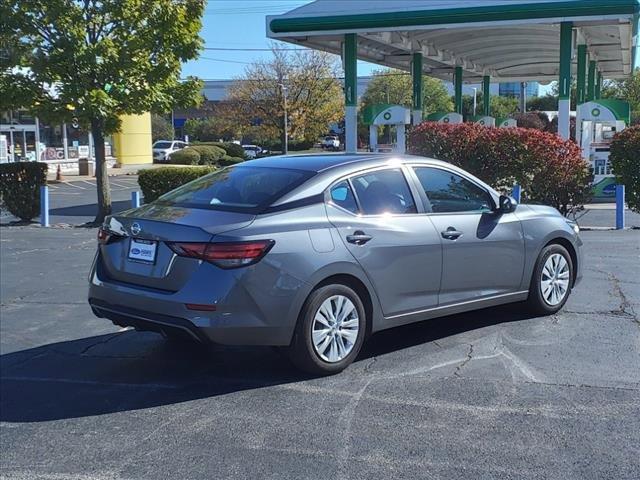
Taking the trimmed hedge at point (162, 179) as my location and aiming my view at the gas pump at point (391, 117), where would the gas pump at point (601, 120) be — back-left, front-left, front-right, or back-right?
front-right

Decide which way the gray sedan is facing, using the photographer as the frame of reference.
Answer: facing away from the viewer and to the right of the viewer

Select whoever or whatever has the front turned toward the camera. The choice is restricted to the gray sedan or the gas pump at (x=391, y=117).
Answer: the gas pump

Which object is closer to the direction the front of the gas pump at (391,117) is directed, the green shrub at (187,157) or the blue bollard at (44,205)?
the blue bollard

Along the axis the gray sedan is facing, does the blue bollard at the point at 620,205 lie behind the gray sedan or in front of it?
in front

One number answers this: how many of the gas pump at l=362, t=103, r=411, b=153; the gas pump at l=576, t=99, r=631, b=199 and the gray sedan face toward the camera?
2

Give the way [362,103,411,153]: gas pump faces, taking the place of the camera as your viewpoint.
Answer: facing the viewer

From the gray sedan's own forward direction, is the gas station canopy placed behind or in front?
in front

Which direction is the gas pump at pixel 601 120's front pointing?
toward the camera

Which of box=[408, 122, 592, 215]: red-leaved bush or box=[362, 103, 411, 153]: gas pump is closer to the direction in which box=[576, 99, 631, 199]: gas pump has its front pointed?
the red-leaved bush

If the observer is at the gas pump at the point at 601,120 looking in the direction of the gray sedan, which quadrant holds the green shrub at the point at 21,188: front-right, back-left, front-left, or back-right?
front-right

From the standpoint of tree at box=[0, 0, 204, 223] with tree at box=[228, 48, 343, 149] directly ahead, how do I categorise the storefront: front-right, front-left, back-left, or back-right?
front-left
